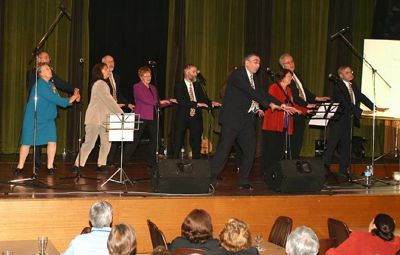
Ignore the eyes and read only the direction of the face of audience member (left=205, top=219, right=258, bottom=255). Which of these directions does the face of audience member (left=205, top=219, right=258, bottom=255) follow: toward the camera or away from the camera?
away from the camera

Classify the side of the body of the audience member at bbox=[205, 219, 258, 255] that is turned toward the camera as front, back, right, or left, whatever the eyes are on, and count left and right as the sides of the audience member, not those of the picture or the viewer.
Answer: back

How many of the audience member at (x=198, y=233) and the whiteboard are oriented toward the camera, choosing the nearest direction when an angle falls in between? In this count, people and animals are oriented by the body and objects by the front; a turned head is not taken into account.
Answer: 1

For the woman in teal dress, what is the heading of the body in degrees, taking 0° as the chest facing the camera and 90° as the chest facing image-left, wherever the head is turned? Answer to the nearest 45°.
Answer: approximately 315°

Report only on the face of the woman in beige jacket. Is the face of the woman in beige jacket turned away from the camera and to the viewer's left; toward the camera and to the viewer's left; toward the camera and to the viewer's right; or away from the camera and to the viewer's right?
toward the camera and to the viewer's right

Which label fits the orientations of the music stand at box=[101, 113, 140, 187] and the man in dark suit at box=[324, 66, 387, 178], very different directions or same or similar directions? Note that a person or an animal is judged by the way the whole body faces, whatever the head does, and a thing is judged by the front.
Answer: very different directions

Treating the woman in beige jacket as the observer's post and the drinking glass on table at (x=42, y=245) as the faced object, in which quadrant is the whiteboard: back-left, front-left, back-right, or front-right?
back-left

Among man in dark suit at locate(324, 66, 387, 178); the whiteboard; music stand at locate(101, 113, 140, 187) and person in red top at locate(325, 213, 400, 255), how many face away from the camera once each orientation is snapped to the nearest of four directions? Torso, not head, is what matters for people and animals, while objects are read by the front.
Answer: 2

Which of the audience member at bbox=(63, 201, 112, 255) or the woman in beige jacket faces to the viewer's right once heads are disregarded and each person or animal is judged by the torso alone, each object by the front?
the woman in beige jacket

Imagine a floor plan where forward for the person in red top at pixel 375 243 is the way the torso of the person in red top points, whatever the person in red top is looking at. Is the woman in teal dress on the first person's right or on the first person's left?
on the first person's left

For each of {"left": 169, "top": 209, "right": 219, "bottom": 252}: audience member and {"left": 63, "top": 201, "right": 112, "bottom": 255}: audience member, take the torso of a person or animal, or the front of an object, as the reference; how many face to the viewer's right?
0

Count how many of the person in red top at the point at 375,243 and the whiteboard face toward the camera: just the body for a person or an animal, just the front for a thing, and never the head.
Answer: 1

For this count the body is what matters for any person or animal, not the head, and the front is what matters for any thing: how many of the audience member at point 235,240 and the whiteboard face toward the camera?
1
